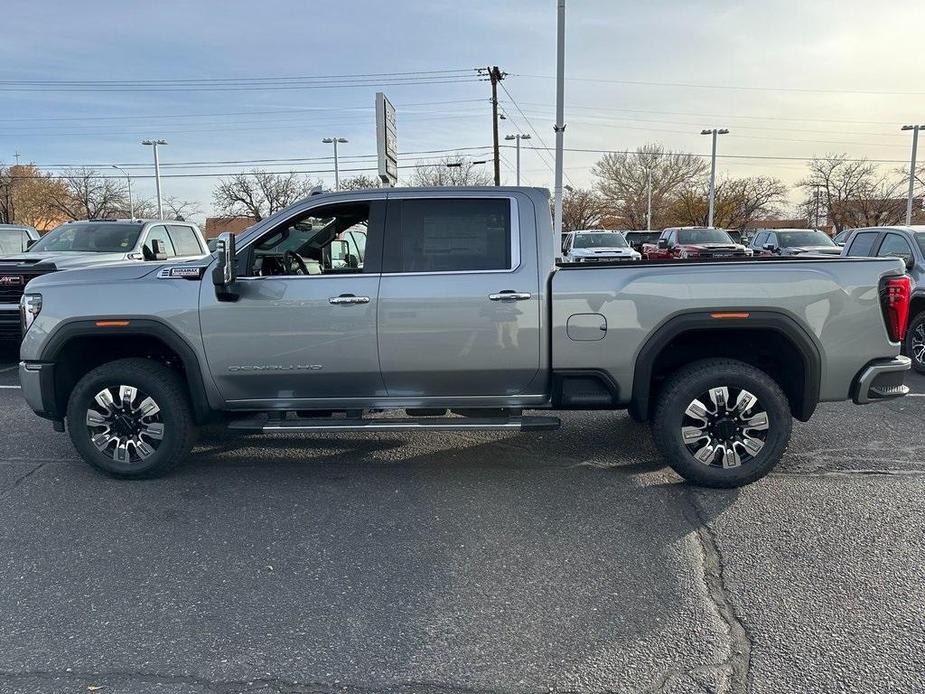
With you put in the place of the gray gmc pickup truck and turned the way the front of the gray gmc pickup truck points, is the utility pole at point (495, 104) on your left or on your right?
on your right

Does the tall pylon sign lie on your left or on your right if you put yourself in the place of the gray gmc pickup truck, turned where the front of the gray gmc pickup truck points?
on your right

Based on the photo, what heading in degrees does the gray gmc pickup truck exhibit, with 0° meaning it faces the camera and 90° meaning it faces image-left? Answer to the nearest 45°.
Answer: approximately 90°

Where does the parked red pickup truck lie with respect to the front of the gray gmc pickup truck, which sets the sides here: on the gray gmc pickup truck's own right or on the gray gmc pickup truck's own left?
on the gray gmc pickup truck's own right

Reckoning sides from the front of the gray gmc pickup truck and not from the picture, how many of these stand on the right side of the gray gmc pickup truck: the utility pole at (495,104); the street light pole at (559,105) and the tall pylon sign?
3

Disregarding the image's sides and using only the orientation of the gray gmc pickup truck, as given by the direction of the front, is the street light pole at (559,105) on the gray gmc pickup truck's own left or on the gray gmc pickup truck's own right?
on the gray gmc pickup truck's own right
